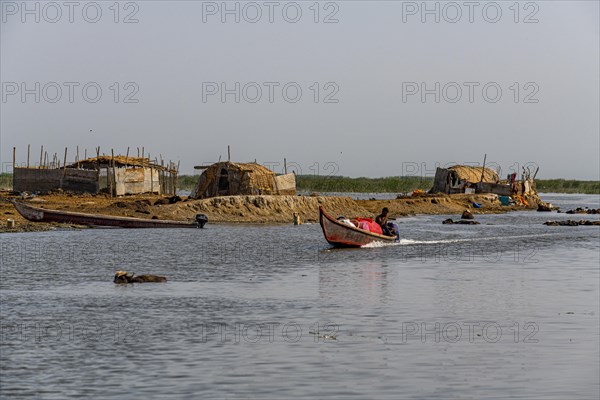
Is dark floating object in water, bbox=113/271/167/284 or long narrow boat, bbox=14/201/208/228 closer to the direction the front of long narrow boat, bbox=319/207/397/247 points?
the dark floating object in water

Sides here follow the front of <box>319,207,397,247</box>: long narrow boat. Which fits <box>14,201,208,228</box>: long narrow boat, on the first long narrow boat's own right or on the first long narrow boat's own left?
on the first long narrow boat's own right

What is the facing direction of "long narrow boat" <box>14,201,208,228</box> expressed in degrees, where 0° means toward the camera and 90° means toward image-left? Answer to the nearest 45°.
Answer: approximately 90°

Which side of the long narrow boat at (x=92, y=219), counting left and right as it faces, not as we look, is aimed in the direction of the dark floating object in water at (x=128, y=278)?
left

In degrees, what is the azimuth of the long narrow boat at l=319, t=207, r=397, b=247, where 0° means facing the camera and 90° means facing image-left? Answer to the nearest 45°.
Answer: approximately 45°

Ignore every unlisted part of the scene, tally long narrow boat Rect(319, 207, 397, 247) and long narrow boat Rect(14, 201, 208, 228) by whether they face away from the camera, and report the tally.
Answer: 0

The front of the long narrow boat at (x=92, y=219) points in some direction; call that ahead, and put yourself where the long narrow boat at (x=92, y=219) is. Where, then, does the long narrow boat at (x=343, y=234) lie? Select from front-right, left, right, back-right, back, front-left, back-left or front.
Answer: back-left
